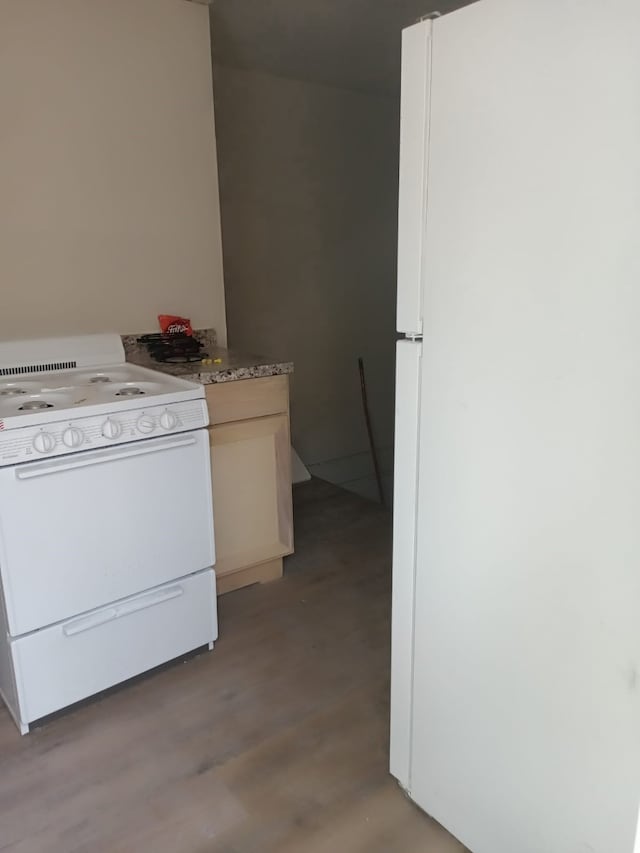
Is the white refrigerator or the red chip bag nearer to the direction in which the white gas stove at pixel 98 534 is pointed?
the white refrigerator

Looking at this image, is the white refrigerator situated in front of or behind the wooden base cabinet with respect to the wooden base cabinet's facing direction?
in front

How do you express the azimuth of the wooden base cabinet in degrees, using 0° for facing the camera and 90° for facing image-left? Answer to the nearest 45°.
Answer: approximately 315°

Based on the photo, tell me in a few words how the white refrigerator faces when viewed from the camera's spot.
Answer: facing away from the viewer and to the left of the viewer

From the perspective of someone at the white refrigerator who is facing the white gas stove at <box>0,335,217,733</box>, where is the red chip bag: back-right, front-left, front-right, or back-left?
front-right

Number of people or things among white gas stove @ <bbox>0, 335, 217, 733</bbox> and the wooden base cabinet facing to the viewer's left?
0

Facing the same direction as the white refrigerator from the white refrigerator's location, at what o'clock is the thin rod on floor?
The thin rod on floor is roughly at 1 o'clock from the white refrigerator.

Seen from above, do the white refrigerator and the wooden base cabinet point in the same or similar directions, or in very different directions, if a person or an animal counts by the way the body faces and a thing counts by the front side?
very different directions

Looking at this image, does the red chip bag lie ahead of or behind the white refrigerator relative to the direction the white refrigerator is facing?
ahead

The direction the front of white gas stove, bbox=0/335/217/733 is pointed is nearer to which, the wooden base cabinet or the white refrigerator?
the white refrigerator

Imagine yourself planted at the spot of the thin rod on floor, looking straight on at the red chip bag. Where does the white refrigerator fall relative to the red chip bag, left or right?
left

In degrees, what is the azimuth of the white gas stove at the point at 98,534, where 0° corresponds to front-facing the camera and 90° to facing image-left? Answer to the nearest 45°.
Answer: approximately 315°

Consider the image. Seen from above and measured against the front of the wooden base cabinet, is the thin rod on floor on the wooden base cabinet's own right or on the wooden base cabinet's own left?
on the wooden base cabinet's own left

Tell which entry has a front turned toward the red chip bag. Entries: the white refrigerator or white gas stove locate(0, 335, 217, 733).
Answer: the white refrigerator

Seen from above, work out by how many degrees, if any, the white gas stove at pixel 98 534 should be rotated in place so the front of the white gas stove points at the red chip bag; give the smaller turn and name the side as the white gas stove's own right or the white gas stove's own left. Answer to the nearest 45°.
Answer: approximately 135° to the white gas stove's own left

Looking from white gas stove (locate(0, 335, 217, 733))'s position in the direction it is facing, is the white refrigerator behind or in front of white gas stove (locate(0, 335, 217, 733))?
in front

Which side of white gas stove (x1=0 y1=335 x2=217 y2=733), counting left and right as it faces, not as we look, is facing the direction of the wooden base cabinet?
left
